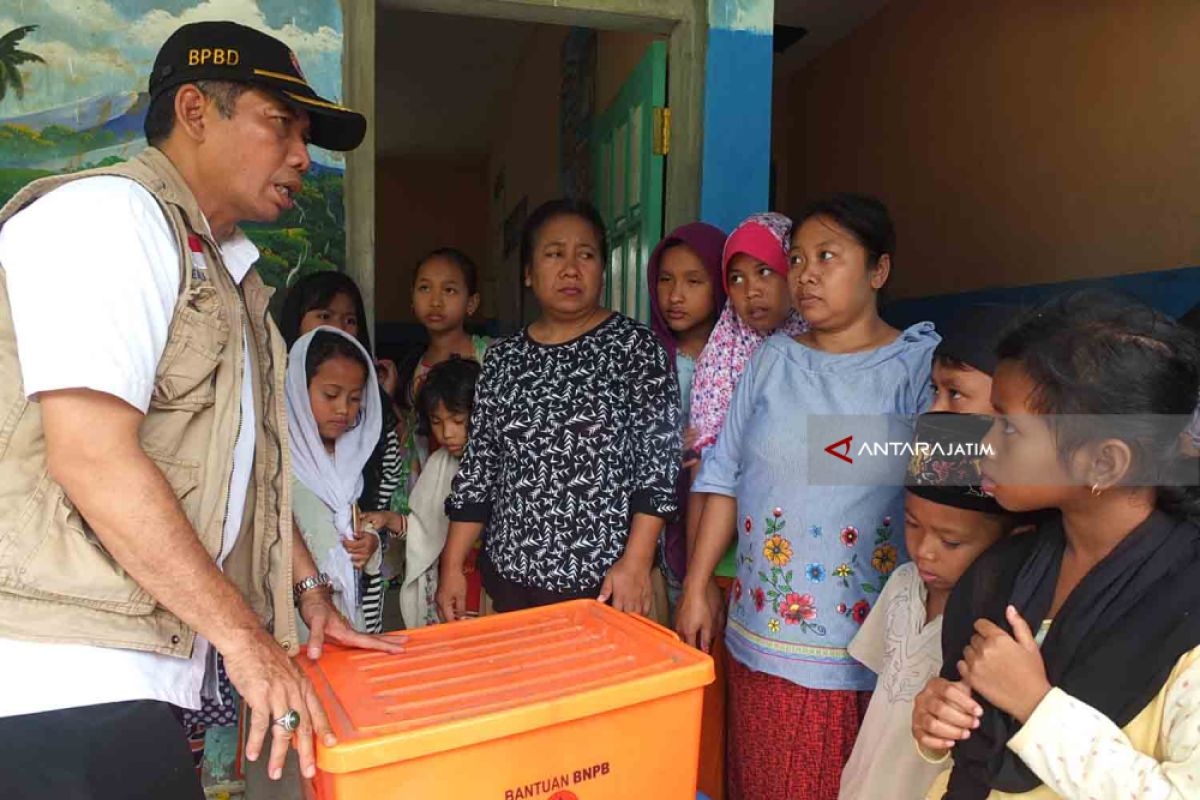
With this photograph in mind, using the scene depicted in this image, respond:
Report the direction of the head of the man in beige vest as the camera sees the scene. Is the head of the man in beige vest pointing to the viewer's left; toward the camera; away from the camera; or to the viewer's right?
to the viewer's right

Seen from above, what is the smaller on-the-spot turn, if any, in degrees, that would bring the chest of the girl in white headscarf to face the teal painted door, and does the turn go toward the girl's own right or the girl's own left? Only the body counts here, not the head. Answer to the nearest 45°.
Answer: approximately 90° to the girl's own left

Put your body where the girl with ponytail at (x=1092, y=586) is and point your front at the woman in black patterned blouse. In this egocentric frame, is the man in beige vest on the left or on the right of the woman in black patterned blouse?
left

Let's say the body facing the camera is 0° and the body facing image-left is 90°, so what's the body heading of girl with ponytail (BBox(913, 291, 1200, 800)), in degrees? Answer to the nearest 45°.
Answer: approximately 45°

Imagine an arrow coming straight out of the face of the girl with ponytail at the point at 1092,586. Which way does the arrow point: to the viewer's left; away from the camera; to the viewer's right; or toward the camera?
to the viewer's left

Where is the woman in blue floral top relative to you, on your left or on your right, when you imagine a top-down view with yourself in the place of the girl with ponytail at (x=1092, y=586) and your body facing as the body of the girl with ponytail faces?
on your right

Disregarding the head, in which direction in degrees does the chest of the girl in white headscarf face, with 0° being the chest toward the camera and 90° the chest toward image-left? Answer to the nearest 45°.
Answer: approximately 315°

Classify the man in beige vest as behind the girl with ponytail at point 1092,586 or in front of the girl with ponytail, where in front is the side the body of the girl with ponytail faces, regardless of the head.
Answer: in front

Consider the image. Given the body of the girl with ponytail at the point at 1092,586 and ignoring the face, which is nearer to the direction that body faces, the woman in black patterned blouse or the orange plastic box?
the orange plastic box
